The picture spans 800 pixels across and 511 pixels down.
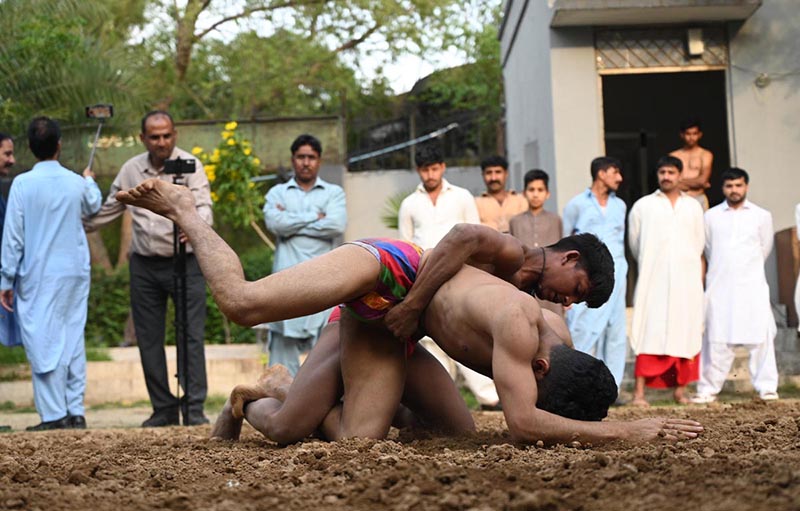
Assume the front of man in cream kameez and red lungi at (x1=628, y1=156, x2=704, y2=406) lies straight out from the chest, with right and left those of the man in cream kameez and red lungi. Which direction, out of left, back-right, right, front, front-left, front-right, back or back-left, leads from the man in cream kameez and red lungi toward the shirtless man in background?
back

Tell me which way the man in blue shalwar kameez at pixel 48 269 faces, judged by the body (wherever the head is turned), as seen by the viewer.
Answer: away from the camera

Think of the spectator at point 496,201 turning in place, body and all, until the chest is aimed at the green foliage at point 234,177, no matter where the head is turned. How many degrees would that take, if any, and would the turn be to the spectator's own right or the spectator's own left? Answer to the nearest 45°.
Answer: approximately 135° to the spectator's own right

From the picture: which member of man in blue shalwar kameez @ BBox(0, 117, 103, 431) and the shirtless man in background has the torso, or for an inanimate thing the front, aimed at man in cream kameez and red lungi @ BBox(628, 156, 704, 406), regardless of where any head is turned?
the shirtless man in background

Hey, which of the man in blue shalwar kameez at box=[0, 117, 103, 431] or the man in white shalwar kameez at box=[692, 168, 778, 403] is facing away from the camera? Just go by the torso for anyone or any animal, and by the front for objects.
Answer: the man in blue shalwar kameez

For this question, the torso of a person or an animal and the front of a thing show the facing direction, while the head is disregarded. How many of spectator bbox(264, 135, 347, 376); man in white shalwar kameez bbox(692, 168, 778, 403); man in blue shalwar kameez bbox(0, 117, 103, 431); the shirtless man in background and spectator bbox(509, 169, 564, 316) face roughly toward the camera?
4

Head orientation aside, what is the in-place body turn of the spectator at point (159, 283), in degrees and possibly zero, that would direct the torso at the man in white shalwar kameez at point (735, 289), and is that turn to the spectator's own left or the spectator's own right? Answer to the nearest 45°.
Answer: approximately 90° to the spectator's own left

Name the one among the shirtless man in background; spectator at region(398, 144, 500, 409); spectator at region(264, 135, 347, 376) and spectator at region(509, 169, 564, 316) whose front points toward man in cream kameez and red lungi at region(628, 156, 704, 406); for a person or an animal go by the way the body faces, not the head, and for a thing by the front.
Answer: the shirtless man in background

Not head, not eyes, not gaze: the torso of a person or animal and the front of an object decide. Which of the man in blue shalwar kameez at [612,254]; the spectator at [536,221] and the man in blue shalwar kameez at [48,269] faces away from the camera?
the man in blue shalwar kameez at [48,269]

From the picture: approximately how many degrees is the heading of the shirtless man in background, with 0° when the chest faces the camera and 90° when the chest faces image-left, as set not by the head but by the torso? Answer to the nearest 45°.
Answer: approximately 0°
